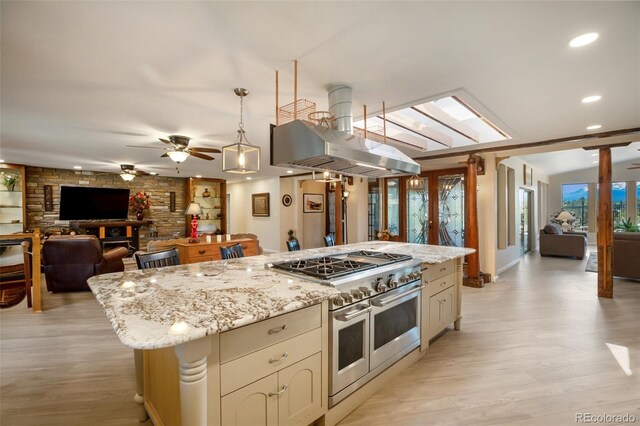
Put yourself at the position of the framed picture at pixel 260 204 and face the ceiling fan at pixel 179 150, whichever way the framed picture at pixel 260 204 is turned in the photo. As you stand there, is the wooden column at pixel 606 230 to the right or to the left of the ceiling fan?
left

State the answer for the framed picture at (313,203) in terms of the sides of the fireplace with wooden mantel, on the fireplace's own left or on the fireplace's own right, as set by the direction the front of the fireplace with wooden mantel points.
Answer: on the fireplace's own left

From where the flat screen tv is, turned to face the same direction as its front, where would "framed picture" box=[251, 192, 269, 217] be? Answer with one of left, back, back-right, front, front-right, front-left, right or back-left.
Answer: left

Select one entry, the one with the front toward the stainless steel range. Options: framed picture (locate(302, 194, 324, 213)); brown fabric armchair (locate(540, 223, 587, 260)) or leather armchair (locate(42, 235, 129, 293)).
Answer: the framed picture

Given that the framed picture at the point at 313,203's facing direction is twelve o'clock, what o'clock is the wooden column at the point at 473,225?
The wooden column is roughly at 11 o'clock from the framed picture.

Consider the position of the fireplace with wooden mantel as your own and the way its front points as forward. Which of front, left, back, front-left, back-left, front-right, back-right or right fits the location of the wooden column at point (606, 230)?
front-left

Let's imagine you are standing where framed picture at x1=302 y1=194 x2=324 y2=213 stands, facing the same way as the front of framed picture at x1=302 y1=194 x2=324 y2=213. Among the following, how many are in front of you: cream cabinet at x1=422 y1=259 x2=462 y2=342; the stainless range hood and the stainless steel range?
3

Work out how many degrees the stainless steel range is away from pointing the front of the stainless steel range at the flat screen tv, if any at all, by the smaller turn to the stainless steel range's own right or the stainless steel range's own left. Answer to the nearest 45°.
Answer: approximately 180°

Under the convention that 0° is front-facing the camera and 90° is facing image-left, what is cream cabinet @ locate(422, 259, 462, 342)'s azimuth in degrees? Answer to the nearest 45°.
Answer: approximately 315°

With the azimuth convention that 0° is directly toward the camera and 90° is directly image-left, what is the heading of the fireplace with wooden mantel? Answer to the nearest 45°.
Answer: approximately 0°
